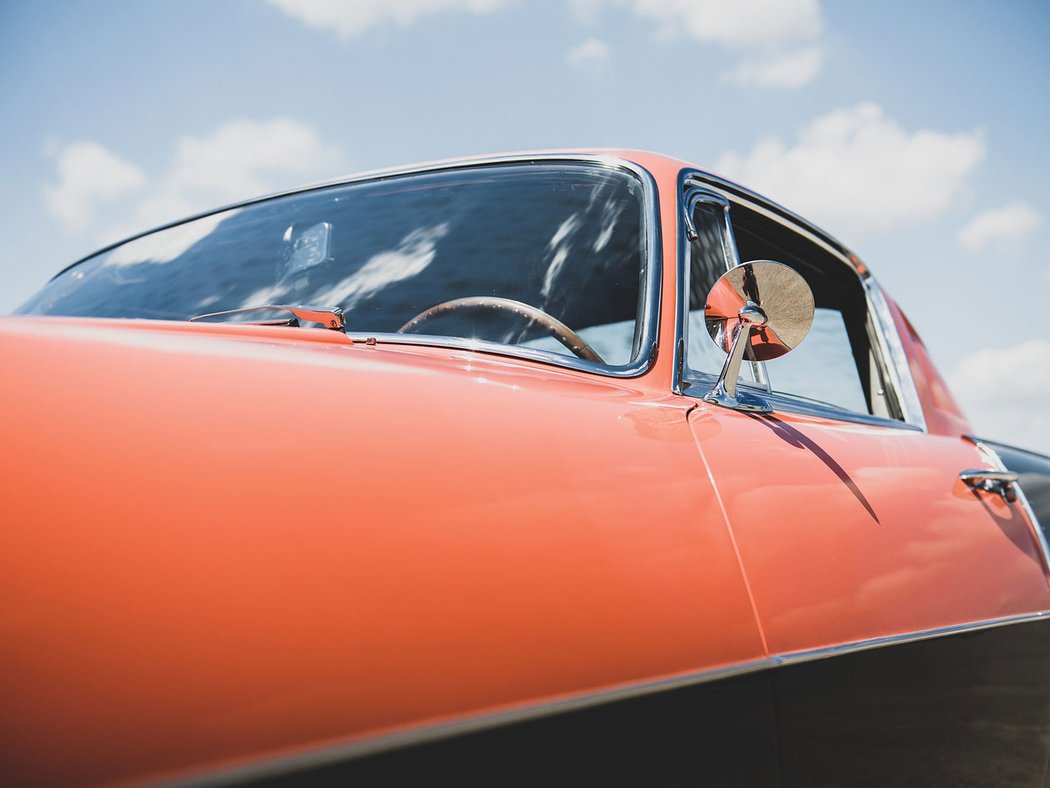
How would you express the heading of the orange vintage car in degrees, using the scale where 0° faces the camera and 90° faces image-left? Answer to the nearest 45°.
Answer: approximately 45°
